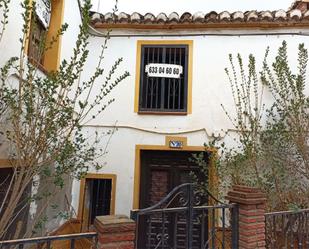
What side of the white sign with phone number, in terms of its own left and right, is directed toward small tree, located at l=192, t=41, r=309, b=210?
left

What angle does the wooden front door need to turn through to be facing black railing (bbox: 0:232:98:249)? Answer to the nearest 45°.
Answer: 0° — it already faces it

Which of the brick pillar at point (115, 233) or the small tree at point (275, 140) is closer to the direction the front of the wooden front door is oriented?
the brick pillar

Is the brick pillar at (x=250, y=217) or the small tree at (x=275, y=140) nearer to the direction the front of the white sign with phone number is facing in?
the brick pillar

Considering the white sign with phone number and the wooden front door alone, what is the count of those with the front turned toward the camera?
2

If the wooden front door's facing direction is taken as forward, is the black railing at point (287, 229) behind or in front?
in front

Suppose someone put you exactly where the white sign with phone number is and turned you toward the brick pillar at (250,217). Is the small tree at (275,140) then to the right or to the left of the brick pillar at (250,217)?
left

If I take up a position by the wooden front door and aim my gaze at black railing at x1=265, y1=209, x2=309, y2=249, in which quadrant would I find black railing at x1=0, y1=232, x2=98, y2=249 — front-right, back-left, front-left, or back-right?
front-right

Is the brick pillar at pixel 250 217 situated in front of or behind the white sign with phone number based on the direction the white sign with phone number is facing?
in front

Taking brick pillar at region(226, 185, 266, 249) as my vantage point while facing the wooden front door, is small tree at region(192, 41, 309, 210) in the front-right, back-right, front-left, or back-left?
front-right

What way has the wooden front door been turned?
toward the camera

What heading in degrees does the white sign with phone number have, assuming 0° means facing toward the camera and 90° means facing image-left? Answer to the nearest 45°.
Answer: approximately 0°
